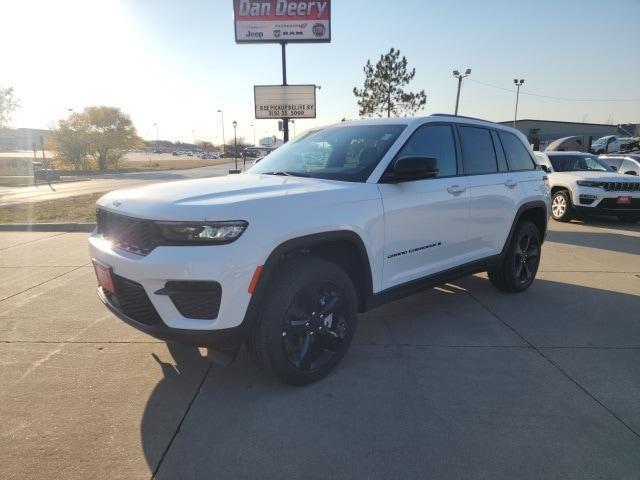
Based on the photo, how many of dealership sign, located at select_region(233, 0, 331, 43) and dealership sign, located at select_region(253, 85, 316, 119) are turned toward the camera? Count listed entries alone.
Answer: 2

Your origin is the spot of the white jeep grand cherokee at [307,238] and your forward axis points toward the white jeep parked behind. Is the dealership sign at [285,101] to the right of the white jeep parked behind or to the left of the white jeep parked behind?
left

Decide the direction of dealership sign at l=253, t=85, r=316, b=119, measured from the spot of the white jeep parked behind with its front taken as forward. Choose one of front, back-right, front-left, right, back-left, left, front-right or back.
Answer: back-right

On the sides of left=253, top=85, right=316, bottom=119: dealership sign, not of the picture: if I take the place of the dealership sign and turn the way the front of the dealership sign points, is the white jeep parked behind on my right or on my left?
on my left

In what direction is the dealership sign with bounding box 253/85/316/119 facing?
toward the camera

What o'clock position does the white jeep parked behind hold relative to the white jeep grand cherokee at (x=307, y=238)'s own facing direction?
The white jeep parked behind is roughly at 6 o'clock from the white jeep grand cherokee.

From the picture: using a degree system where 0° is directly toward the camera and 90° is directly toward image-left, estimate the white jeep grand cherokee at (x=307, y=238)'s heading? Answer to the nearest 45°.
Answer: approximately 45°

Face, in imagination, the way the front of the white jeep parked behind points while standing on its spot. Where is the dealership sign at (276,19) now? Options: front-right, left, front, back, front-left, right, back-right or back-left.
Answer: back-right

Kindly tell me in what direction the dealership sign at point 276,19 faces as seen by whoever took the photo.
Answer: facing the viewer

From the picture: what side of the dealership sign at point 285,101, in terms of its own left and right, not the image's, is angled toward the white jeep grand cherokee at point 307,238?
front

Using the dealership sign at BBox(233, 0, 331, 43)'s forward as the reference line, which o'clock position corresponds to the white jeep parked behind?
The white jeep parked behind is roughly at 10 o'clock from the dealership sign.
